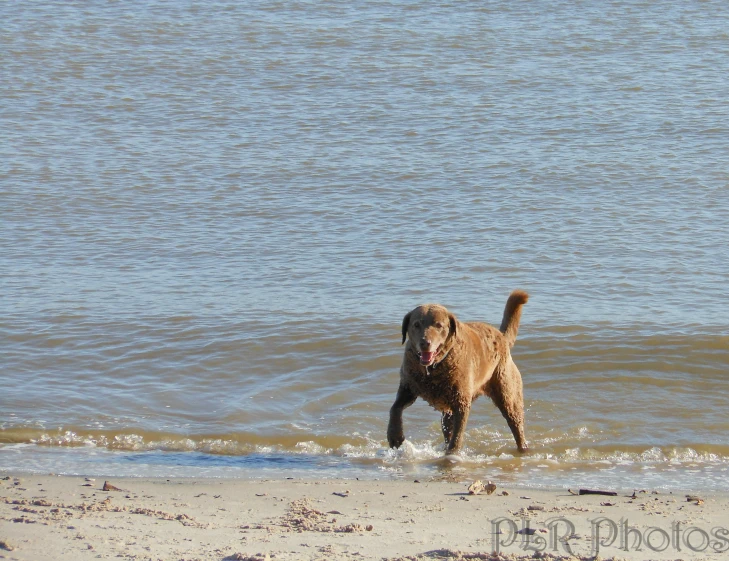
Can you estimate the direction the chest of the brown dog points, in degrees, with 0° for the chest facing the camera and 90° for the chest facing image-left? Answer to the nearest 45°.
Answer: approximately 45°
